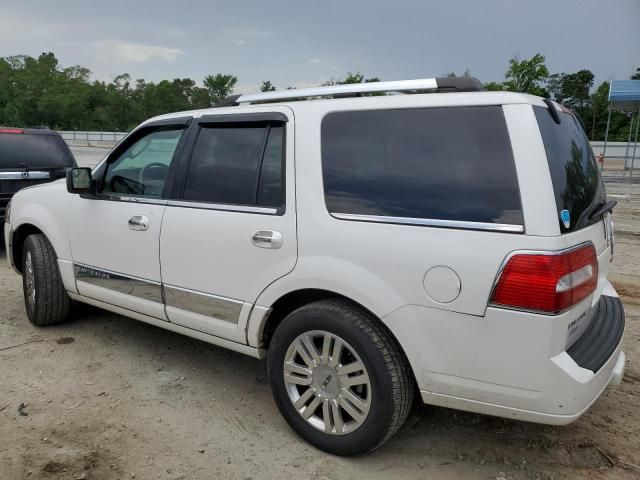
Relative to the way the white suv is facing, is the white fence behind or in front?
in front

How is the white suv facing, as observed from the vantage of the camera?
facing away from the viewer and to the left of the viewer

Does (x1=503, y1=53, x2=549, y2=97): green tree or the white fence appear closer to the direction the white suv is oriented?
the white fence

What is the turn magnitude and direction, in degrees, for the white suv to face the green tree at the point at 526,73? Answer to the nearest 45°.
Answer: approximately 90° to its right
